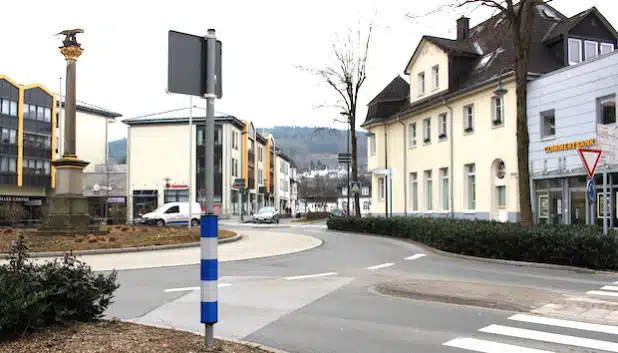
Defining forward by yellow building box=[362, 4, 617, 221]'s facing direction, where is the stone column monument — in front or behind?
in front

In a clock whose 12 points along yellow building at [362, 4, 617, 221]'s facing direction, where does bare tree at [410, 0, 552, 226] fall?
The bare tree is roughly at 10 o'clock from the yellow building.

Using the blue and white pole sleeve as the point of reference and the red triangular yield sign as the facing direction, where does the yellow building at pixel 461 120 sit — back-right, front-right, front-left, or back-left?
front-left

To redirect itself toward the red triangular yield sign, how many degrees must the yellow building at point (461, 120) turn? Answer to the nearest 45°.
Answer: approximately 45° to its left

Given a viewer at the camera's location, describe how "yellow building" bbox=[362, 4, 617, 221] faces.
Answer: facing the viewer and to the left of the viewer

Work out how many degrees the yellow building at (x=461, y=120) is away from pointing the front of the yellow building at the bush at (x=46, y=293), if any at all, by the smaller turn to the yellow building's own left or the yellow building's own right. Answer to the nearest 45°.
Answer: approximately 45° to the yellow building's own left

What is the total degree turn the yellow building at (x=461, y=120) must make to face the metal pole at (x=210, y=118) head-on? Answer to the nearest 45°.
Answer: approximately 45° to its left

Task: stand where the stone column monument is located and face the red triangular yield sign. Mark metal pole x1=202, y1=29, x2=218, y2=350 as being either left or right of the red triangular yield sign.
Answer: right

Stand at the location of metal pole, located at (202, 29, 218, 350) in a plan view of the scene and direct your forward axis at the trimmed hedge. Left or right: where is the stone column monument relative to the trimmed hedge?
left

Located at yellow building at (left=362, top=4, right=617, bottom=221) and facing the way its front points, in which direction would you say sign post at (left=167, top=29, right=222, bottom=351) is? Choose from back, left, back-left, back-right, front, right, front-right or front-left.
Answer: front-left
